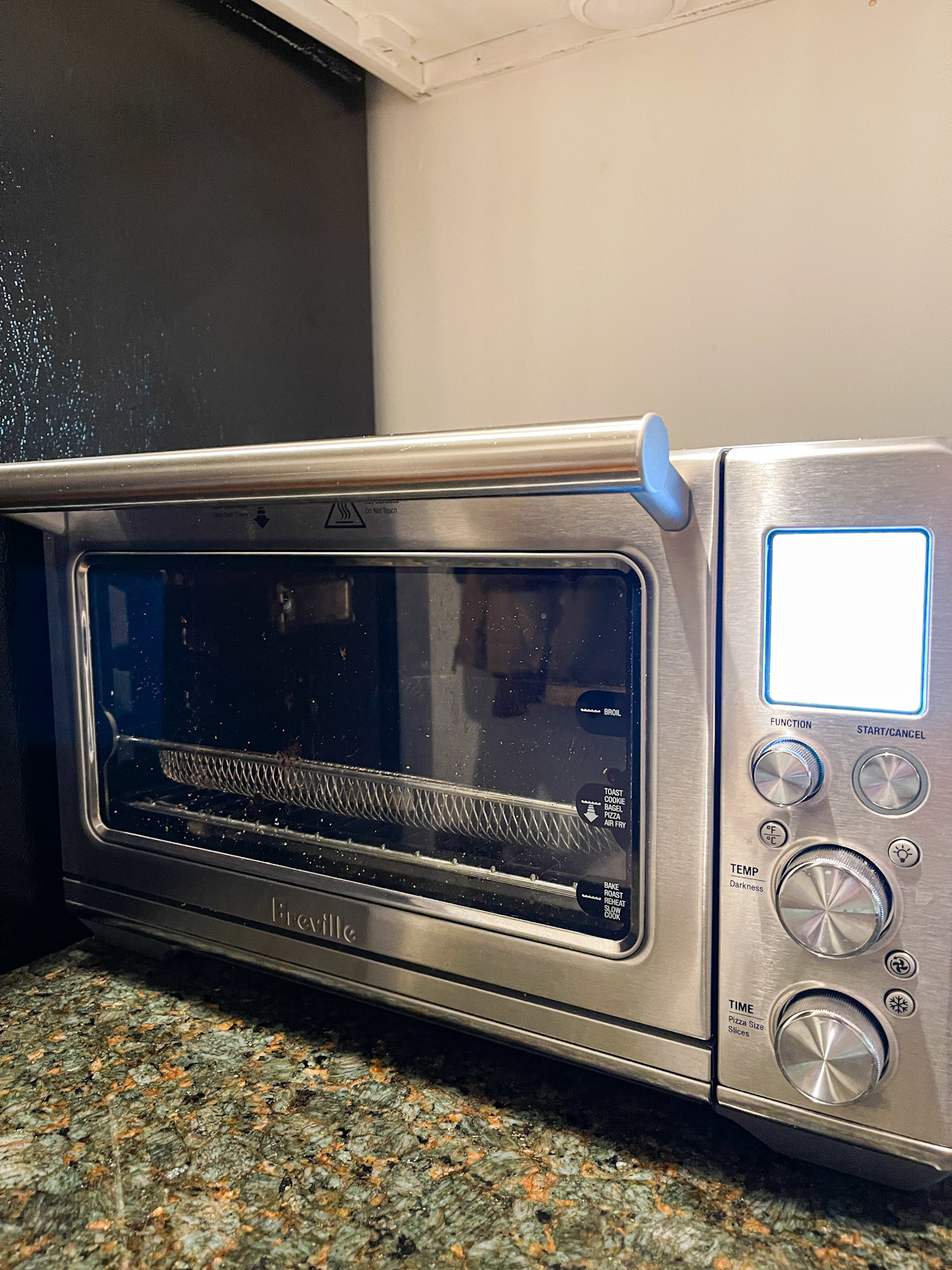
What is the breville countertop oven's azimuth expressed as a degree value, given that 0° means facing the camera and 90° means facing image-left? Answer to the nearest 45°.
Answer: approximately 45°
